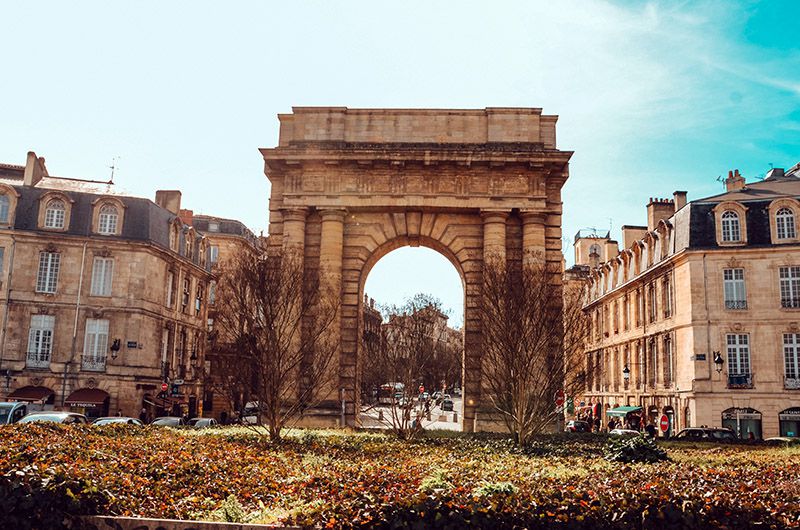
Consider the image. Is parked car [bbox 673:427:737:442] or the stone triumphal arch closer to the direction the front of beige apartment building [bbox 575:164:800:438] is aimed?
the parked car

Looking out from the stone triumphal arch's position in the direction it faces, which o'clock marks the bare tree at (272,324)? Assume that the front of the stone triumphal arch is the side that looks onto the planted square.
The bare tree is roughly at 1 o'clock from the stone triumphal arch.

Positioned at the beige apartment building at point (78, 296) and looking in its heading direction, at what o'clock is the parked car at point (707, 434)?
The parked car is roughly at 10 o'clock from the beige apartment building.

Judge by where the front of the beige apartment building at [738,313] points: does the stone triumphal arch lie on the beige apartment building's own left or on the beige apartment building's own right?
on the beige apartment building's own right

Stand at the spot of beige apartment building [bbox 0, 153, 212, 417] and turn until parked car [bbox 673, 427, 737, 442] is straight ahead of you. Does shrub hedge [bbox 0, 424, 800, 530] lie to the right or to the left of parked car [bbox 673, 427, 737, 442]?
right

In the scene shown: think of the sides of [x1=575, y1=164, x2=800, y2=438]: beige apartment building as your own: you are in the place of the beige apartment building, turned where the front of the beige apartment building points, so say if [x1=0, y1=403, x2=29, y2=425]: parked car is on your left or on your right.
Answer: on your right

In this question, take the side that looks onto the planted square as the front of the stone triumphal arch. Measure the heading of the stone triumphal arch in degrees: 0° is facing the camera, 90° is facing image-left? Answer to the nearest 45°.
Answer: approximately 0°
